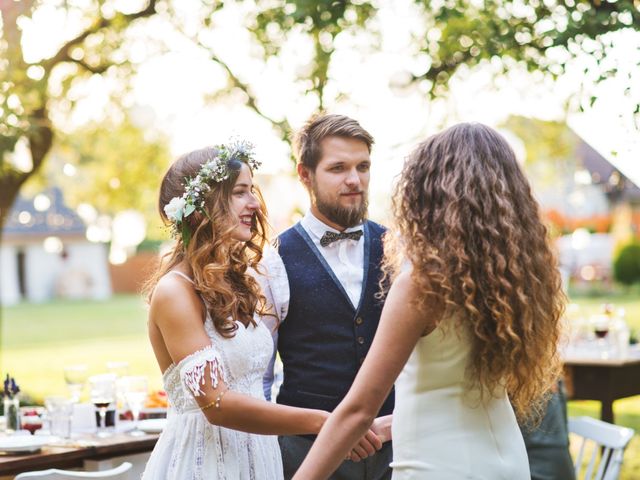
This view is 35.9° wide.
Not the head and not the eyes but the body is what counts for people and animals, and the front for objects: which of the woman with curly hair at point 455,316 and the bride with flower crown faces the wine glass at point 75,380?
the woman with curly hair

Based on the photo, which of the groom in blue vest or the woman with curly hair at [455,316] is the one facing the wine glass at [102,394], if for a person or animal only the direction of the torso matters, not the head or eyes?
the woman with curly hair

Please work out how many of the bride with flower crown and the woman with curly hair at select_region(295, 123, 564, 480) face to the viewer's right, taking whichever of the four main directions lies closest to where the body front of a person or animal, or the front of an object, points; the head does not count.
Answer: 1

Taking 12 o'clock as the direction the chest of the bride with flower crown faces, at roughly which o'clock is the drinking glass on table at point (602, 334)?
The drinking glass on table is roughly at 10 o'clock from the bride with flower crown.

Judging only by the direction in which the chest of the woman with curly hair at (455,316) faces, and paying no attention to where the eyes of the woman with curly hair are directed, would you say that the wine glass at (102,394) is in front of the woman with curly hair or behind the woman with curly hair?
in front

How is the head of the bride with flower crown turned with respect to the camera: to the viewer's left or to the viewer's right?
to the viewer's right

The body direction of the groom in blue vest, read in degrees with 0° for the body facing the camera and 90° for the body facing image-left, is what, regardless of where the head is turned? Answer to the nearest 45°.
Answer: approximately 315°

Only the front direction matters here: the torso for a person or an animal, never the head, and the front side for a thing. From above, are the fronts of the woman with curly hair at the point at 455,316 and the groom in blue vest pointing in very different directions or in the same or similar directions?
very different directions

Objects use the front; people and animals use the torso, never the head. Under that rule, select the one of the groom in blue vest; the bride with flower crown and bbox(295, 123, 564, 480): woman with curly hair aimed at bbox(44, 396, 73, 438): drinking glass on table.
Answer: the woman with curly hair

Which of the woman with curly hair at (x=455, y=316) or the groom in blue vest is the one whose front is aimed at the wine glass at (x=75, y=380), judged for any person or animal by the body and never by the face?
the woman with curly hair

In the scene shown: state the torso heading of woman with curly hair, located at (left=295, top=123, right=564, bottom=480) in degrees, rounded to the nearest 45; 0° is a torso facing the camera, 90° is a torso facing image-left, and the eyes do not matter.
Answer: approximately 135°

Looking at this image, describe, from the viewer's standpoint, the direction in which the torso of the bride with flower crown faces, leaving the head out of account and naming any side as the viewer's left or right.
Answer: facing to the right of the viewer

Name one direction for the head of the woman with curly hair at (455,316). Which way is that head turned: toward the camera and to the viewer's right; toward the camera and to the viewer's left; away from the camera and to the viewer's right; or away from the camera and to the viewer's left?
away from the camera and to the viewer's left

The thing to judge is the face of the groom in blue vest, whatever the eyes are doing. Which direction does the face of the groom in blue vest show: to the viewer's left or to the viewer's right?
to the viewer's right

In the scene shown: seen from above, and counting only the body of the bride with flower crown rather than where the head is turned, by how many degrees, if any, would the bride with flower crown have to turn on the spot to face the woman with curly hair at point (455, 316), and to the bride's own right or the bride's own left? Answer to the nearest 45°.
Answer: approximately 45° to the bride's own right
